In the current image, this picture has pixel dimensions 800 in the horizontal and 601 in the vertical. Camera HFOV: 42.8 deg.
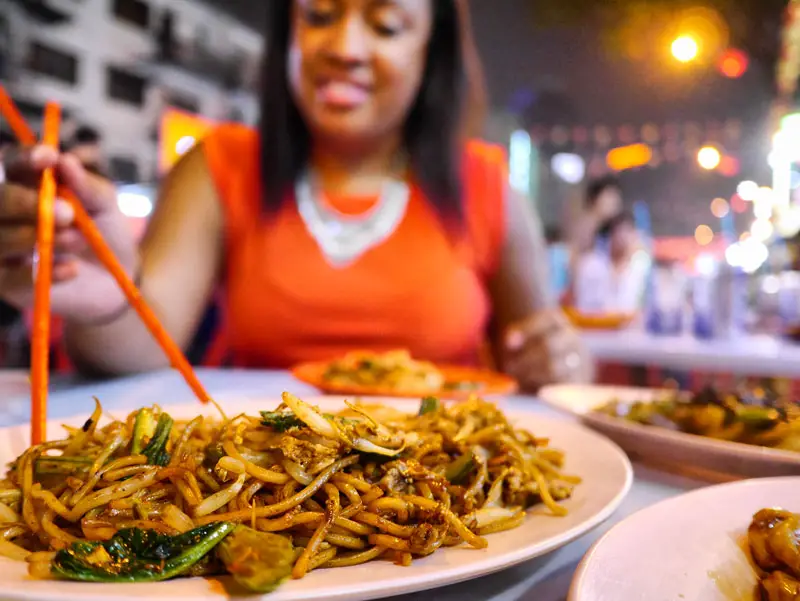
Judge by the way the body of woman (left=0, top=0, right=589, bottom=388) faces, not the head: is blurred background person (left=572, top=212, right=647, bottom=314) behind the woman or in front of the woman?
behind

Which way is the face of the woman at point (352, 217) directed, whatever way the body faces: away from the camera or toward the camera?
toward the camera

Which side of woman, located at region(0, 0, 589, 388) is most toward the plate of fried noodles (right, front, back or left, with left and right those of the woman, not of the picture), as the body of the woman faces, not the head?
front

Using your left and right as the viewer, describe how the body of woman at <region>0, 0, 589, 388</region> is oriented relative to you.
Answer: facing the viewer

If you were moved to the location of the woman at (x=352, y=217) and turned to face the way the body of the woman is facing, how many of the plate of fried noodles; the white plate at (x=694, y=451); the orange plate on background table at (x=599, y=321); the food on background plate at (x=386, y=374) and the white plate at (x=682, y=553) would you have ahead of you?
4

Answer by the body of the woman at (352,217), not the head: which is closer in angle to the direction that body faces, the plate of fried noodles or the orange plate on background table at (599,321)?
the plate of fried noodles

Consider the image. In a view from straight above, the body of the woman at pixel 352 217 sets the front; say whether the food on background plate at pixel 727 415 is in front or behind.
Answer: in front

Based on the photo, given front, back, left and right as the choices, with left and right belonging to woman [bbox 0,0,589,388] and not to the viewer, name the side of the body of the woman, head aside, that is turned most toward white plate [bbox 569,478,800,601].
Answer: front

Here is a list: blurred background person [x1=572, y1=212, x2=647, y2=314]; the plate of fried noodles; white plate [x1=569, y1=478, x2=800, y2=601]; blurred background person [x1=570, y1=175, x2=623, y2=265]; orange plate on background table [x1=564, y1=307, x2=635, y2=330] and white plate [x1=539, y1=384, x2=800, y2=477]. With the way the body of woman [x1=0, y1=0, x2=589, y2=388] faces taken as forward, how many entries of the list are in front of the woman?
3

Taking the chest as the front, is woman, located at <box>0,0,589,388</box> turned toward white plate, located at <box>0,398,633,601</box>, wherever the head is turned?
yes

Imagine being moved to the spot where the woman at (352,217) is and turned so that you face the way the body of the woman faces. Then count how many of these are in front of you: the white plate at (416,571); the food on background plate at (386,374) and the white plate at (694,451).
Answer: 3

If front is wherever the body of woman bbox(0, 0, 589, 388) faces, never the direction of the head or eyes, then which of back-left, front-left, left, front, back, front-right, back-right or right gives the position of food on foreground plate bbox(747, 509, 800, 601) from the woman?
front

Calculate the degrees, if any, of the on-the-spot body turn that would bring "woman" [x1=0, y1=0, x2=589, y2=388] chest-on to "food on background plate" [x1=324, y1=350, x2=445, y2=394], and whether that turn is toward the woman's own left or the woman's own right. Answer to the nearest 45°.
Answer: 0° — they already face it
